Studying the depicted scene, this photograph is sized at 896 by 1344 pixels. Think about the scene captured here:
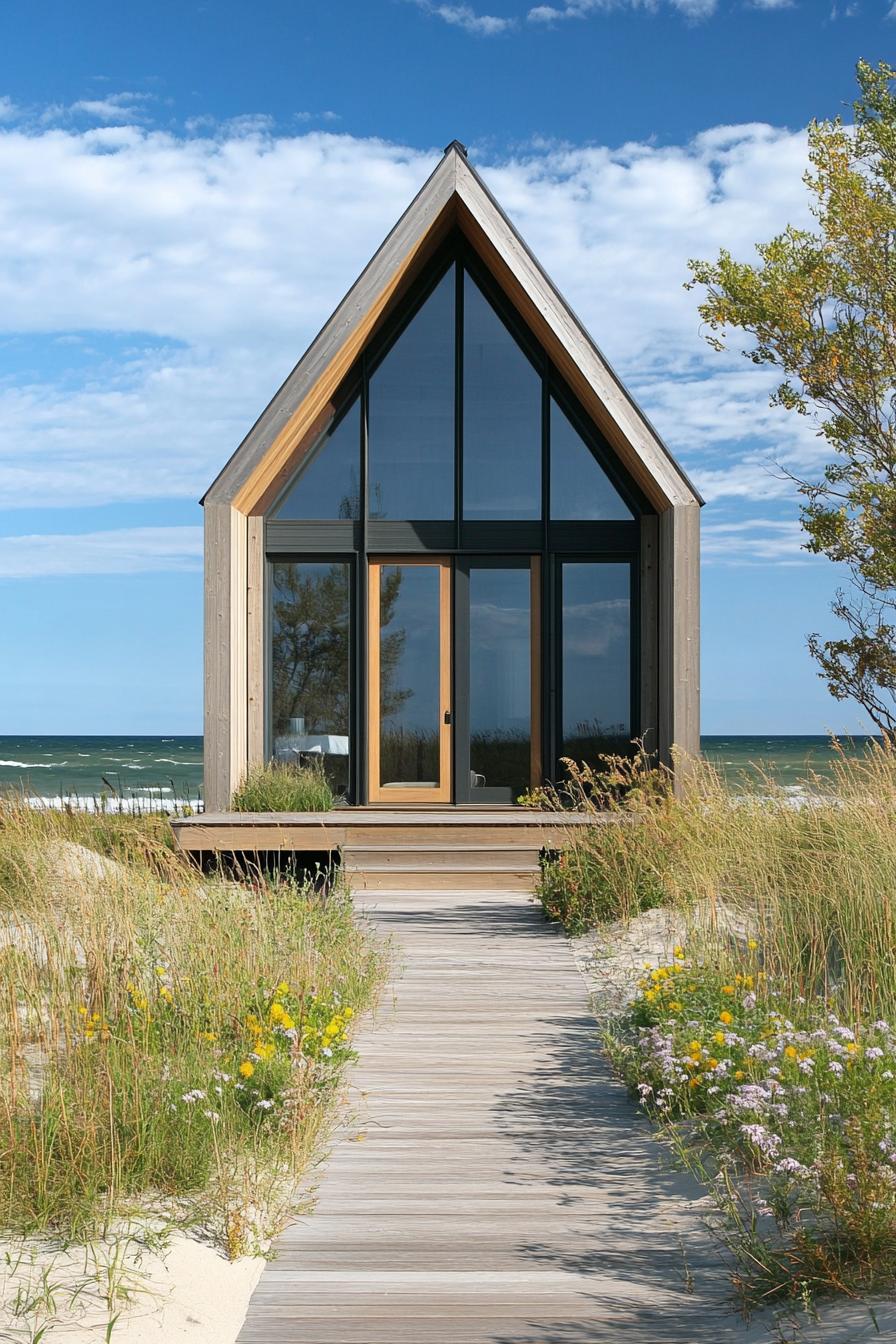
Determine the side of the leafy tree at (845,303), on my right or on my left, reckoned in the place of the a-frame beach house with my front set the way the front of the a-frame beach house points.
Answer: on my left

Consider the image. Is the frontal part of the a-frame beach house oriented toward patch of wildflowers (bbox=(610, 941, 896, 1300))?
yes

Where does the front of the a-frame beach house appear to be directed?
toward the camera

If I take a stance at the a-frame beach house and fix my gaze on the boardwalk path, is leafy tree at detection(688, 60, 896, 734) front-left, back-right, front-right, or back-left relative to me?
front-left

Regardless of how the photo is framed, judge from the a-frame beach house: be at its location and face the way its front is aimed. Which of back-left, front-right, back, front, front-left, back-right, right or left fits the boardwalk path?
front

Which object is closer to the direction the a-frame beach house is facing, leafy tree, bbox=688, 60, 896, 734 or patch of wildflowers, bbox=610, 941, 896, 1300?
the patch of wildflowers

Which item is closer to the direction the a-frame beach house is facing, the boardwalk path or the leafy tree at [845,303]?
the boardwalk path
